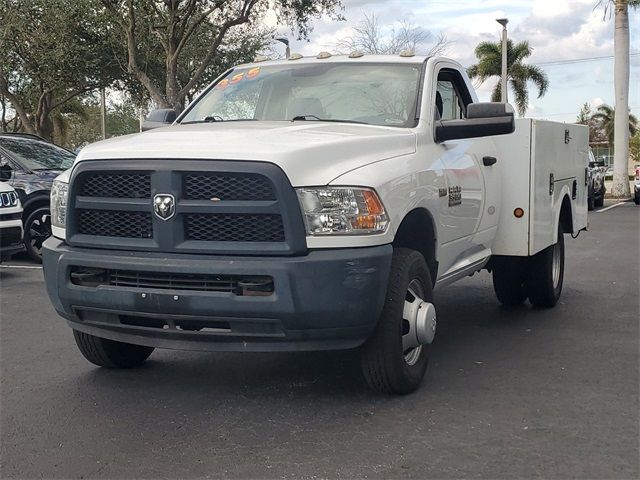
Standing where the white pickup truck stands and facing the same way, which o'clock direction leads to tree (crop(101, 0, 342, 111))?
The tree is roughly at 4 o'clock from the white pickup truck.

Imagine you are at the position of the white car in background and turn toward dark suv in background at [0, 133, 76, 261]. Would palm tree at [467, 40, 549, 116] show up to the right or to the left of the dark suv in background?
right

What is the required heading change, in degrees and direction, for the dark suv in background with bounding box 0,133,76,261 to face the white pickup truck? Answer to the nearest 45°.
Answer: approximately 45° to its right

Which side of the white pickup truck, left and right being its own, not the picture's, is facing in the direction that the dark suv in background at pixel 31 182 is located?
right
